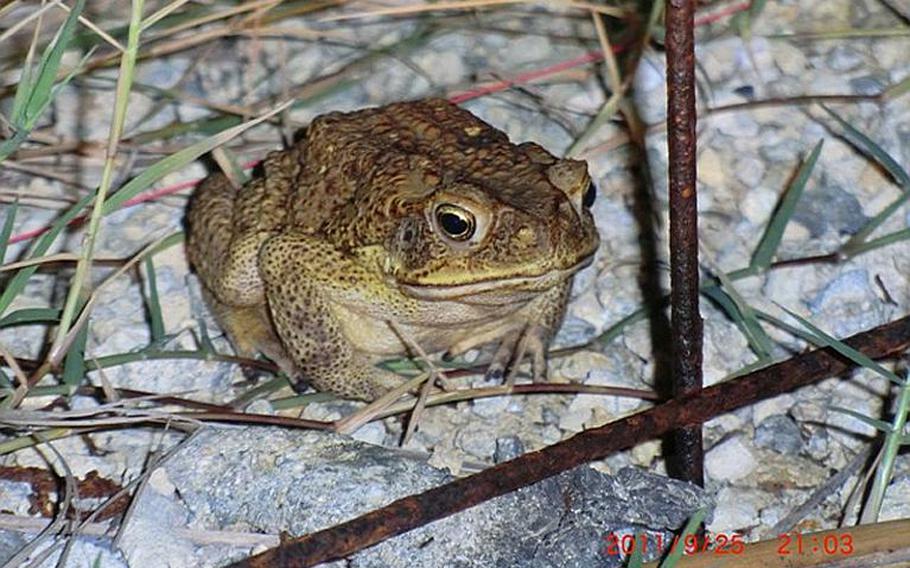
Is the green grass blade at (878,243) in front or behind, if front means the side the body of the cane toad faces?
in front

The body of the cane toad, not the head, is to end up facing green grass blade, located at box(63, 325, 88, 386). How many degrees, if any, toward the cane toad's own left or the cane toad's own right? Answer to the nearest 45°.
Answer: approximately 135° to the cane toad's own right

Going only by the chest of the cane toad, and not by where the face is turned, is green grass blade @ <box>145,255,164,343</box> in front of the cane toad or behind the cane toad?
behind

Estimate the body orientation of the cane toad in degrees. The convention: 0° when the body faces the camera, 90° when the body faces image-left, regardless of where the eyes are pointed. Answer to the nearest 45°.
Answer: approximately 315°

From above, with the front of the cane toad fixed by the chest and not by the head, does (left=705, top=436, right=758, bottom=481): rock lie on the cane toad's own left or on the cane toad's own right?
on the cane toad's own left

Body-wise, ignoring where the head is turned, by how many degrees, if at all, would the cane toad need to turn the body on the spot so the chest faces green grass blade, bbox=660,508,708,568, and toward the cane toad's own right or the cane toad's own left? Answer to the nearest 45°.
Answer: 0° — it already faces it

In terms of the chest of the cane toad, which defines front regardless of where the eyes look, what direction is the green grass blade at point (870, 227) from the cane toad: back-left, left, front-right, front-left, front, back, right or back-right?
front-left

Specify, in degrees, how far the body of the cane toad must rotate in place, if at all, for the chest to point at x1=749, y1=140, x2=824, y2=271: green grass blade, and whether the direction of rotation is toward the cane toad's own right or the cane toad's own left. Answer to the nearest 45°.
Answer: approximately 45° to the cane toad's own left

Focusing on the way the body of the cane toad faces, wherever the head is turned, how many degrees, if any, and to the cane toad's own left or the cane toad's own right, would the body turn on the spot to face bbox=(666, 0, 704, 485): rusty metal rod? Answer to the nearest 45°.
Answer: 0° — it already faces it

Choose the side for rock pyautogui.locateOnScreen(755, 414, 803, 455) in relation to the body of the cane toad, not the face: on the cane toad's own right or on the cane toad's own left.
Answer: on the cane toad's own left
